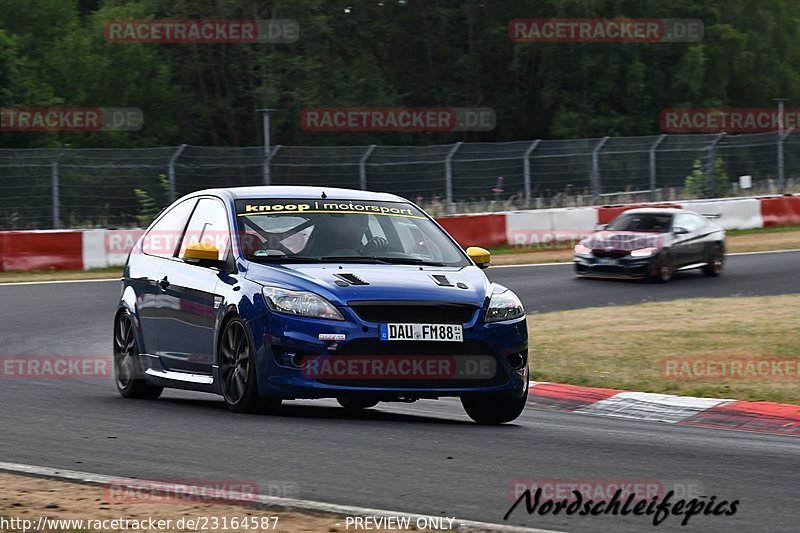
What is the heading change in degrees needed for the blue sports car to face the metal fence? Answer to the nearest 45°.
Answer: approximately 135° to its left

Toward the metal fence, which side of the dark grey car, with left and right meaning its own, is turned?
right

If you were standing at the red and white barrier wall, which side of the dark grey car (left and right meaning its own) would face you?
right

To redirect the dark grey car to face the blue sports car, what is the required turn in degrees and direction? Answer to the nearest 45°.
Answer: approximately 45° to its left

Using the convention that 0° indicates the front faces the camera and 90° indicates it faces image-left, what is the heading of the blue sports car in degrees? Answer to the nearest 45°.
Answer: approximately 315°
